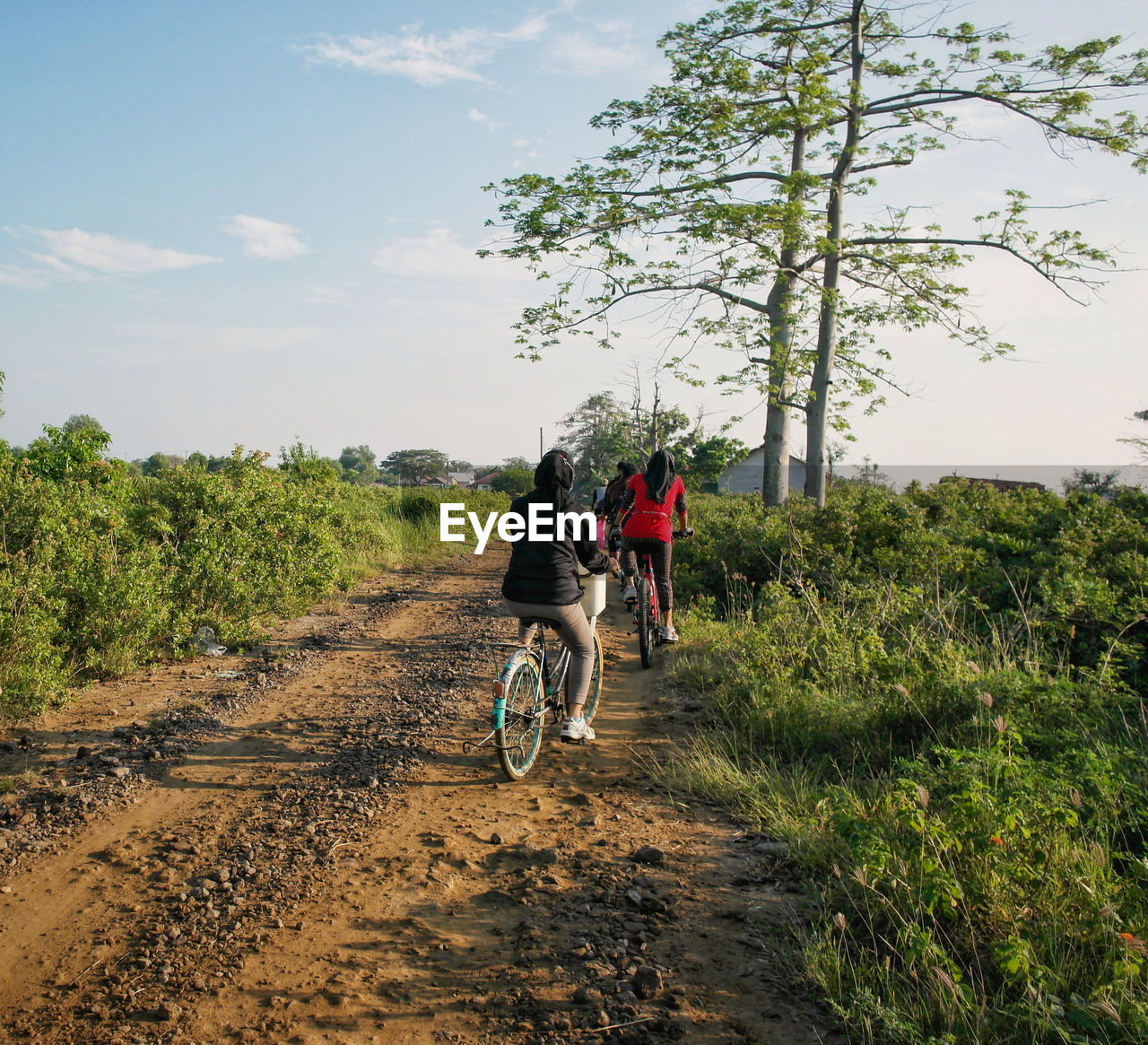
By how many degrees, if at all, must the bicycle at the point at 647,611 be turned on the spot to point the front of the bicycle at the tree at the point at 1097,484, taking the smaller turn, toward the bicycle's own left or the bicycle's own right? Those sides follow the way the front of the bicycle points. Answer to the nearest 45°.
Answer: approximately 45° to the bicycle's own right

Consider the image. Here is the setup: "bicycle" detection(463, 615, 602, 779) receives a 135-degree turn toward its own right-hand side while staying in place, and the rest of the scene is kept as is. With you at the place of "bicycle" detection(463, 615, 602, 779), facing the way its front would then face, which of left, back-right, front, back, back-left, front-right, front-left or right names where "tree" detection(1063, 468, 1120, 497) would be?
back-left

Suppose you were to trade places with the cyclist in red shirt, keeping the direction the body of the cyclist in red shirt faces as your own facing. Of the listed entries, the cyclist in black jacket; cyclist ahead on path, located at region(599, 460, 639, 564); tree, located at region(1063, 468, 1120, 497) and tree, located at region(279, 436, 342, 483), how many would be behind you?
1

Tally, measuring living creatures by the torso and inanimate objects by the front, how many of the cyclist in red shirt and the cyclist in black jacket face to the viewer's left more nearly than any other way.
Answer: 0

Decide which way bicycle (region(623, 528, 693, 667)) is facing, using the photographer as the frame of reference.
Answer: facing away from the viewer

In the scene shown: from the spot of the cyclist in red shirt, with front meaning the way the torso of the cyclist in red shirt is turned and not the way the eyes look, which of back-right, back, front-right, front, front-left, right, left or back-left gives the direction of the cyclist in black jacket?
back

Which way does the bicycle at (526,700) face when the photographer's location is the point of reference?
facing away from the viewer and to the right of the viewer

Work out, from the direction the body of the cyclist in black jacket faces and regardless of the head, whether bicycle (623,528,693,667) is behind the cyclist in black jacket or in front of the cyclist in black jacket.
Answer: in front

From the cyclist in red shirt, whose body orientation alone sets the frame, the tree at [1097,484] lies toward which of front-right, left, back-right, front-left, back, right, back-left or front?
front-right

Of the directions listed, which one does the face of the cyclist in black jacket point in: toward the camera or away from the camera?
away from the camera

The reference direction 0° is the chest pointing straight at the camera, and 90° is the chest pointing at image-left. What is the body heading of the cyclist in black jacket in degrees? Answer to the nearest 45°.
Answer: approximately 225°

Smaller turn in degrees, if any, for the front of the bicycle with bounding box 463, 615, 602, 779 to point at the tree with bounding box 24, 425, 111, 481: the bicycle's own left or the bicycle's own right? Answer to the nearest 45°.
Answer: approximately 90° to the bicycle's own left

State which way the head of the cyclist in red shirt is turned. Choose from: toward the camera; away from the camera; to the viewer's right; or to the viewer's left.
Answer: away from the camera

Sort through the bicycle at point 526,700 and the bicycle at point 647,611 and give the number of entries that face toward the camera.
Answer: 0

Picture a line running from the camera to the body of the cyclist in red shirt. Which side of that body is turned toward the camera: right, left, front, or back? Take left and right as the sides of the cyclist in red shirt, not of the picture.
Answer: back

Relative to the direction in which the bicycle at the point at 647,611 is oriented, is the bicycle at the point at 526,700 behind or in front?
behind

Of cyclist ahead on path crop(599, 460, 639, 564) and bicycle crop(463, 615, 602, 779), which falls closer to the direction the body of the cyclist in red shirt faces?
the cyclist ahead on path
